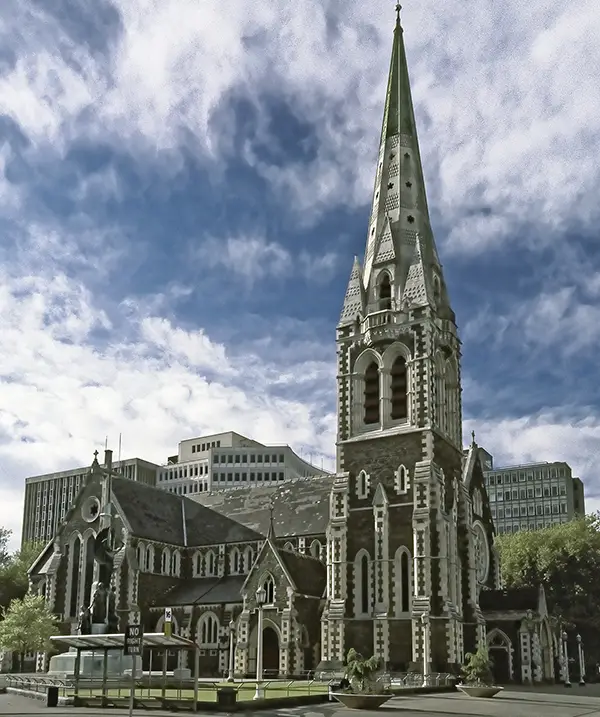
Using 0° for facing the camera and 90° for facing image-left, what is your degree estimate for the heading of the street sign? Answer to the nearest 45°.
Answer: approximately 0°

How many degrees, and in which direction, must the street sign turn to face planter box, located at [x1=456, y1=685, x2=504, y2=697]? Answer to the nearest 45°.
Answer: approximately 135° to its left

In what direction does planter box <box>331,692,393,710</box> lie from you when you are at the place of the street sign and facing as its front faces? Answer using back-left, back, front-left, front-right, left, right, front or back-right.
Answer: back-left

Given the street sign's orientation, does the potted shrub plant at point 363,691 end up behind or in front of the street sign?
behind

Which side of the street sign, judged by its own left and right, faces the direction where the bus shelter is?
back

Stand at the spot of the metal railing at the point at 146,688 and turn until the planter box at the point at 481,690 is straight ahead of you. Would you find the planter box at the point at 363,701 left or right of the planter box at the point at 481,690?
right

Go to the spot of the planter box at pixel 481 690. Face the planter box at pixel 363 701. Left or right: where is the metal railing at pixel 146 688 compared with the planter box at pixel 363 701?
right
